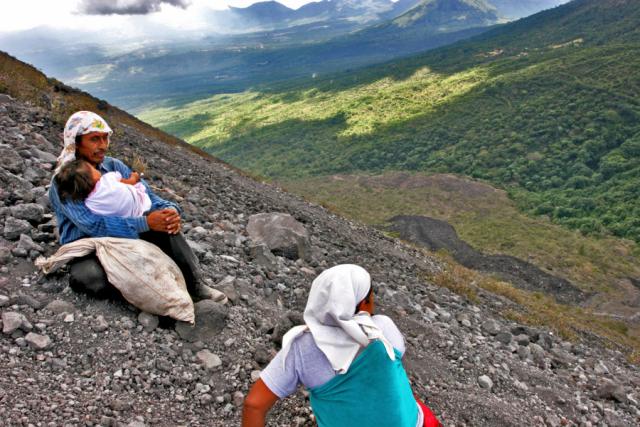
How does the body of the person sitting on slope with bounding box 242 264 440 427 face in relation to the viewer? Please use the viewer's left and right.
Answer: facing away from the viewer and to the right of the viewer

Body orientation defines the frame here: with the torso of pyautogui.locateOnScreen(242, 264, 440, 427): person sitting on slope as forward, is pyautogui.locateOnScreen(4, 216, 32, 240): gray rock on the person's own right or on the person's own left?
on the person's own left

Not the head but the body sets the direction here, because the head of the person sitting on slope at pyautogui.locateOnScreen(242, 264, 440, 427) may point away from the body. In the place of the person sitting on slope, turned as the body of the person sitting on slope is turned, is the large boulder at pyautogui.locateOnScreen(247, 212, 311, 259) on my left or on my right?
on my left

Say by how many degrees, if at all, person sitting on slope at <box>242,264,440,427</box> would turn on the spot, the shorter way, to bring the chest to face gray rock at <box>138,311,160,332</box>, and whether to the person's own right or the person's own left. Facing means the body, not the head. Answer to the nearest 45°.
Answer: approximately 90° to the person's own left

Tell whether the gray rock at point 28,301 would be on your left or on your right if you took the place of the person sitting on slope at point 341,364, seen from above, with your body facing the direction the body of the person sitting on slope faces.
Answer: on your left
